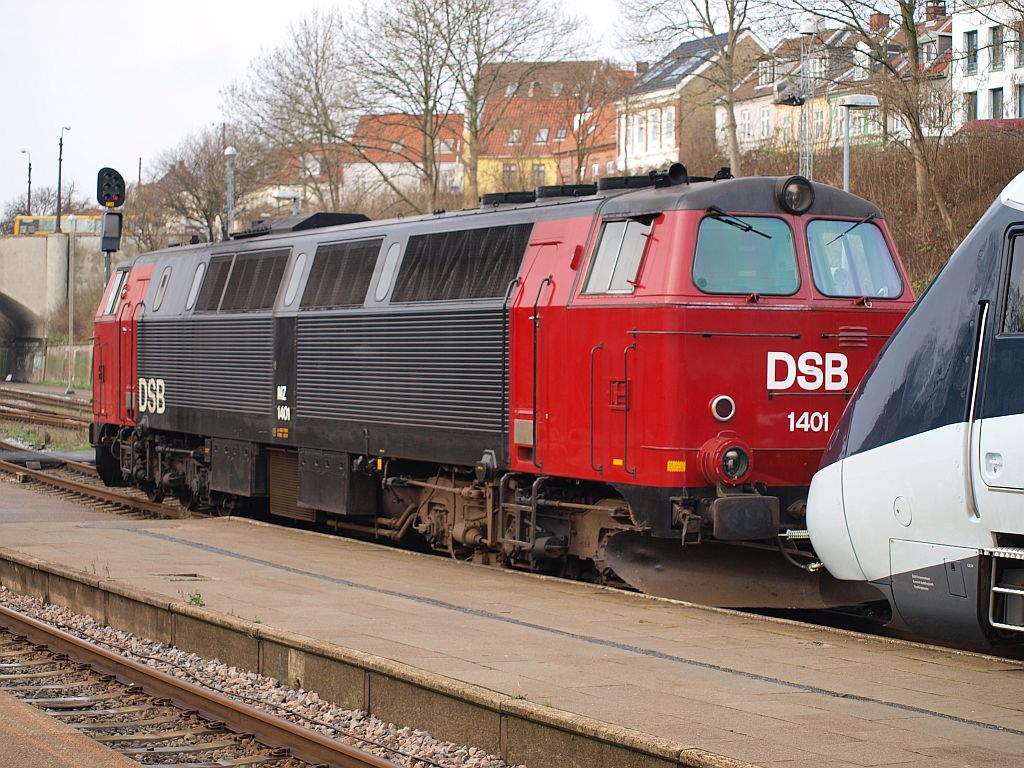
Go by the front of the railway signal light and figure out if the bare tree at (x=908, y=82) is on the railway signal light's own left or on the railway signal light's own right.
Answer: on the railway signal light's own left

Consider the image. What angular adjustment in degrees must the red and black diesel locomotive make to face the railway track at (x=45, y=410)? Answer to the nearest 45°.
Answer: approximately 180°

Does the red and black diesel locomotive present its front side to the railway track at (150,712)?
no

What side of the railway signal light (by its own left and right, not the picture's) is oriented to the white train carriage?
front

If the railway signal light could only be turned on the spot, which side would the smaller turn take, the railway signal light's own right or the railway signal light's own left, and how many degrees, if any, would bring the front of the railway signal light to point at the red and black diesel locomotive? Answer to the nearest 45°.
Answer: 0° — it already faces it

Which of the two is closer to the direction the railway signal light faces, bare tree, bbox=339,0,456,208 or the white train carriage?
the white train carriage

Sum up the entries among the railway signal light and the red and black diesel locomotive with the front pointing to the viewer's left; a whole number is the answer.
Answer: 0

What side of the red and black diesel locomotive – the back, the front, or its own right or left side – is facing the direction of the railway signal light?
back

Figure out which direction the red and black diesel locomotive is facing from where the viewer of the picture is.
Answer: facing the viewer and to the right of the viewer

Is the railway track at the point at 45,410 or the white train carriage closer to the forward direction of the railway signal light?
the white train carriage

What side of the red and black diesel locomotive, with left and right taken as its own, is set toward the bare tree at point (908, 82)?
left

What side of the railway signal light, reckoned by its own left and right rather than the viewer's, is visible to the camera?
front

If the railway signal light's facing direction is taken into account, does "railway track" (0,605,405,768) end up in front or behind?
in front
